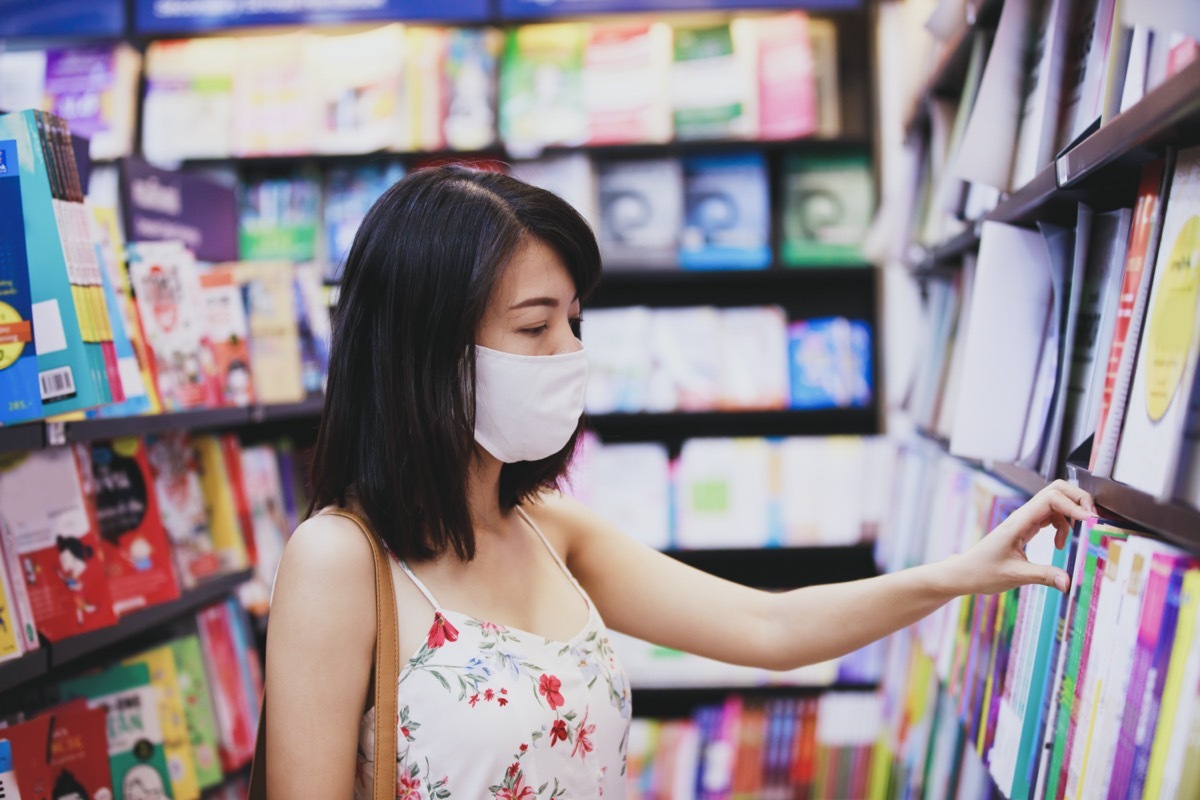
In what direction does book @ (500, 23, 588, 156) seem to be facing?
toward the camera

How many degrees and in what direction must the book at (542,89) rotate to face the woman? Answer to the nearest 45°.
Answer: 0° — it already faces them

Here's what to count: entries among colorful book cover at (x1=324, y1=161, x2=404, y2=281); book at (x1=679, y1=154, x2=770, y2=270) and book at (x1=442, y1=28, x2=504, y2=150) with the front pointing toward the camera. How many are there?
3

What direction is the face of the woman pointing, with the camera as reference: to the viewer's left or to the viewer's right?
to the viewer's right

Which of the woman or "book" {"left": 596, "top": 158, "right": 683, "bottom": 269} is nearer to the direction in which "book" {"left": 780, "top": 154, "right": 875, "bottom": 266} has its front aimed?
the woman

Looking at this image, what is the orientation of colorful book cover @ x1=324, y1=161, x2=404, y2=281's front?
toward the camera

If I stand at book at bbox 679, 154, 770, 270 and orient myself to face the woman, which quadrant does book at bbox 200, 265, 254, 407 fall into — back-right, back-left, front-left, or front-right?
front-right

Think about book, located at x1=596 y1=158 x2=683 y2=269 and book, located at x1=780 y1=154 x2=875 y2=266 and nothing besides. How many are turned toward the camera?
2

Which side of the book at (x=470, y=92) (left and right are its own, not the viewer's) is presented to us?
front

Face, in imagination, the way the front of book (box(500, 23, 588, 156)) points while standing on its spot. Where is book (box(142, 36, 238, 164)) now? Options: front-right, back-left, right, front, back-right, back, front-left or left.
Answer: right

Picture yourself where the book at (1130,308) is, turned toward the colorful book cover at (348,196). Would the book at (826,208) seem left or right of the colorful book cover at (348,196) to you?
right

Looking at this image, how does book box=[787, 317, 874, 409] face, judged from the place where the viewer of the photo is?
facing the viewer
